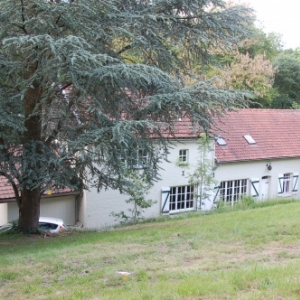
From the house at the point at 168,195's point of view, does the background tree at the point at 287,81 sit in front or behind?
behind

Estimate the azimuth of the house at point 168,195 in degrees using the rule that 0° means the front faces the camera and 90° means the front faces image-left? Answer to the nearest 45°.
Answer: approximately 0°
